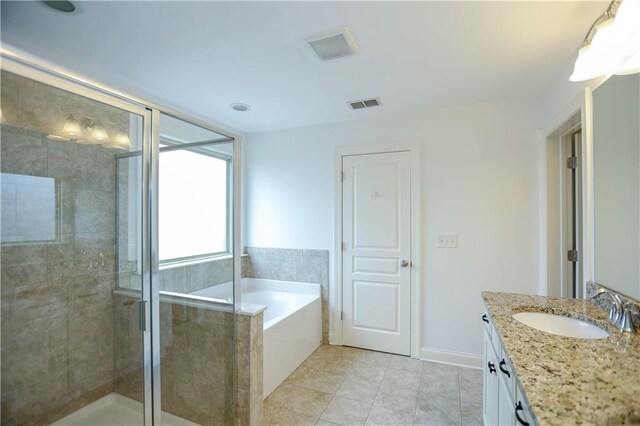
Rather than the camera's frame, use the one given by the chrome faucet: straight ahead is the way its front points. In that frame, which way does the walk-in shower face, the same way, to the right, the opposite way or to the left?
the opposite way

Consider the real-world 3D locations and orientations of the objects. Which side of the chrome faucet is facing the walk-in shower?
front

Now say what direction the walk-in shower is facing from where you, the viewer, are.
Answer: facing the viewer and to the right of the viewer

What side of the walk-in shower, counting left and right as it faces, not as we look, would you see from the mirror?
front

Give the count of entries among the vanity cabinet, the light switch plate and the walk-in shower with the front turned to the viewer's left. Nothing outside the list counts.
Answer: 1

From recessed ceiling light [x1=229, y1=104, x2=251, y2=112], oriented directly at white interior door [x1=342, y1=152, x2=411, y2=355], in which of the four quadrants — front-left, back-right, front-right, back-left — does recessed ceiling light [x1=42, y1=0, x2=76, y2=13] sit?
back-right

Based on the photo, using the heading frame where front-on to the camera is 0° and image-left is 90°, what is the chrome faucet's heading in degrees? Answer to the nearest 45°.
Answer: approximately 45°

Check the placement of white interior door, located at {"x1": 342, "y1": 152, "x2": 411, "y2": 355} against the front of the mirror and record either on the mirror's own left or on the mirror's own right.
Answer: on the mirror's own right

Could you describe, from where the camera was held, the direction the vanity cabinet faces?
facing to the left of the viewer

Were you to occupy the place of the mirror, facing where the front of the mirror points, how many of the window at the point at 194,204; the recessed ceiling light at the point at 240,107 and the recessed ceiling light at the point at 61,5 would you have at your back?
0

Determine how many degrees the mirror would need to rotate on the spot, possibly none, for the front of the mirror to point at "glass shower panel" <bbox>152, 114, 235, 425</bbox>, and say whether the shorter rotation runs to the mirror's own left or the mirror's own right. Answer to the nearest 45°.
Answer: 0° — it already faces it

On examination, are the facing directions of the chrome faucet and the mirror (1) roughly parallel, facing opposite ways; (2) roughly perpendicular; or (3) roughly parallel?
roughly parallel

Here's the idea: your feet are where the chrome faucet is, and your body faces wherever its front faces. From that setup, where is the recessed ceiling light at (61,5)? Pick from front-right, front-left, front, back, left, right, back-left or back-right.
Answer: front

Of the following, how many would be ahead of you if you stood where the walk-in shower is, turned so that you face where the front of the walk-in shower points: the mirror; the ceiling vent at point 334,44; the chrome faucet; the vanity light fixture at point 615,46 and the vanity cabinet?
5

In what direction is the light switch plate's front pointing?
toward the camera
